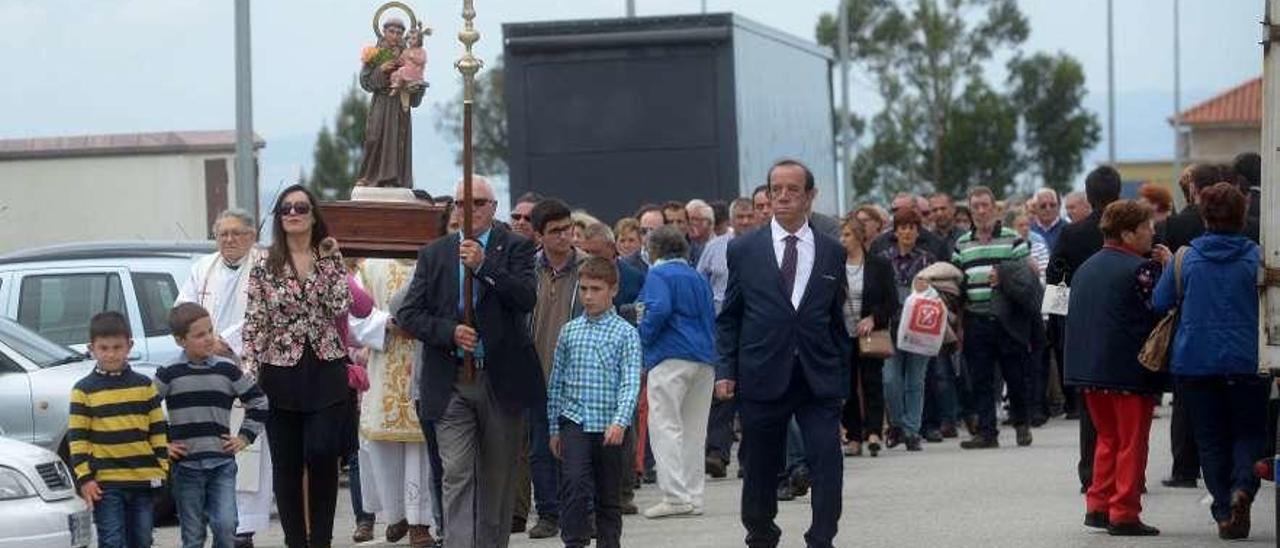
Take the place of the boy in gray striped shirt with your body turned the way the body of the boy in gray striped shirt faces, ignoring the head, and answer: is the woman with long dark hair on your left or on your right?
on your left

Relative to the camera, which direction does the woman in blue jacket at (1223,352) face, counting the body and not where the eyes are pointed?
away from the camera

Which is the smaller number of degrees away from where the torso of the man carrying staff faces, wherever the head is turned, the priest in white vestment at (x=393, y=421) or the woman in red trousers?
the woman in red trousers

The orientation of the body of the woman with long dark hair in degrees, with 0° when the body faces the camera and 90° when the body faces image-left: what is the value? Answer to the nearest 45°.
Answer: approximately 0°

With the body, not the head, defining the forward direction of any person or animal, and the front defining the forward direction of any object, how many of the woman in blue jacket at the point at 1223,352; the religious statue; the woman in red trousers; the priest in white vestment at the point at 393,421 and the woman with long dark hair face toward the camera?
3

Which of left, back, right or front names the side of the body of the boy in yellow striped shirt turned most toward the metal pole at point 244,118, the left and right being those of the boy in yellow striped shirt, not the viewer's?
back

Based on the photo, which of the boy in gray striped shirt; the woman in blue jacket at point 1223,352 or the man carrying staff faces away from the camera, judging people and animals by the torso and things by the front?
the woman in blue jacket

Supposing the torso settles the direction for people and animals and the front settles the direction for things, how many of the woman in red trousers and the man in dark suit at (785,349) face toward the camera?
1
